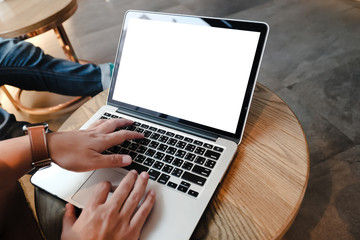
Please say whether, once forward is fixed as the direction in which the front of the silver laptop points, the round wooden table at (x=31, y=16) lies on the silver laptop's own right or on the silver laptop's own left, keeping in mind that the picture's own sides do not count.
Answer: on the silver laptop's own right

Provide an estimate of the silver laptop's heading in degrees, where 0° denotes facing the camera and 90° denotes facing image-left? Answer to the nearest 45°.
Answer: approximately 45°
